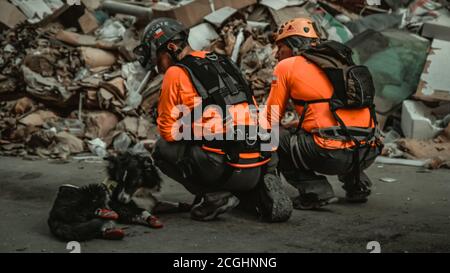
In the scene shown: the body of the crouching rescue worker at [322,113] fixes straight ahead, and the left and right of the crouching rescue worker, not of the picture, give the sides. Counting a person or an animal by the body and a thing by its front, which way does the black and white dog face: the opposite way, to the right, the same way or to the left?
to the right

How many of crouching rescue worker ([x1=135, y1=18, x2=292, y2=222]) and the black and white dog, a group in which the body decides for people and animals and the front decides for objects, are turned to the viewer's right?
1

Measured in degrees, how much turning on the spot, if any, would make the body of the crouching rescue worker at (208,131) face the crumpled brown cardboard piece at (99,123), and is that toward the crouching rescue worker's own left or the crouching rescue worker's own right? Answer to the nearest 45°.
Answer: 0° — they already face it

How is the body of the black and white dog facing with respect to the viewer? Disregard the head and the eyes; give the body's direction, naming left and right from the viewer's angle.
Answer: facing to the right of the viewer

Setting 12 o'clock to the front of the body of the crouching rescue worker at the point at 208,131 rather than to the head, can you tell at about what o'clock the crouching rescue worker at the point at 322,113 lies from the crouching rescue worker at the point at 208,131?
the crouching rescue worker at the point at 322,113 is roughly at 4 o'clock from the crouching rescue worker at the point at 208,131.

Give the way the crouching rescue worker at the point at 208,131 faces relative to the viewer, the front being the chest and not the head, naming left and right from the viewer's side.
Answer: facing away from the viewer and to the left of the viewer

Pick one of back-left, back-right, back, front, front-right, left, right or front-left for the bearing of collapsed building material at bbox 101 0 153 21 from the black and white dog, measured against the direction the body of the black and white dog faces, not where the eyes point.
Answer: left

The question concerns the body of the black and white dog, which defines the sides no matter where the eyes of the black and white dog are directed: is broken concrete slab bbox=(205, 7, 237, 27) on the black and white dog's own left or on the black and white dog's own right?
on the black and white dog's own left

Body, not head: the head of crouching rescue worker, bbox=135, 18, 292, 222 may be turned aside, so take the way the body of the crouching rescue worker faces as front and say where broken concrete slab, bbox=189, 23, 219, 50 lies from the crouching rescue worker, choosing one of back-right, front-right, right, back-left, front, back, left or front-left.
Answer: front-right

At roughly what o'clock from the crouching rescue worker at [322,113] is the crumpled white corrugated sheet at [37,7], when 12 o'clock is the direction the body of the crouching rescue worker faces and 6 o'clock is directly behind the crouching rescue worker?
The crumpled white corrugated sheet is roughly at 12 o'clock from the crouching rescue worker.

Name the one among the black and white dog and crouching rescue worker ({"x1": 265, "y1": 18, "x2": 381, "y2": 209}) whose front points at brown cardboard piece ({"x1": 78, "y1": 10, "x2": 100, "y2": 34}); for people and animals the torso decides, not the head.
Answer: the crouching rescue worker

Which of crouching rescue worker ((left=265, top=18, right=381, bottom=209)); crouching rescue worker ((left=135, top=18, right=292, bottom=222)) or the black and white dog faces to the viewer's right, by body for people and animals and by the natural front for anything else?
the black and white dog

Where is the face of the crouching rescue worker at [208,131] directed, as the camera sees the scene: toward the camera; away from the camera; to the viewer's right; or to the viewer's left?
to the viewer's left

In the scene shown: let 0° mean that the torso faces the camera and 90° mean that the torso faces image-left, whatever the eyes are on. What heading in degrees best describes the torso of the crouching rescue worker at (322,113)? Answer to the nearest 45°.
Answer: approximately 135°
